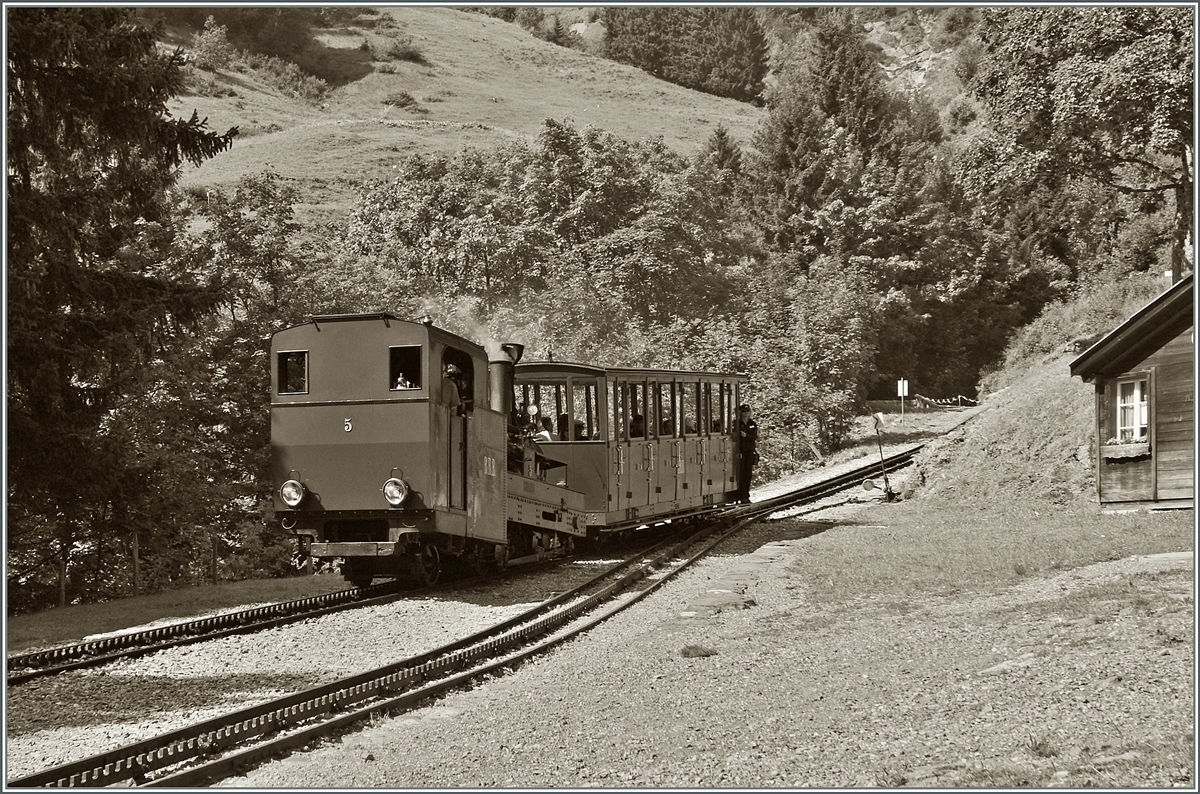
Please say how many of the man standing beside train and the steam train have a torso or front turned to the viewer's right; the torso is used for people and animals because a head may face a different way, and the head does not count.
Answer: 0

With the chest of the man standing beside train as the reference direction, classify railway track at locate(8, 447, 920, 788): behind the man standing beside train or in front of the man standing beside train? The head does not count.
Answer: in front

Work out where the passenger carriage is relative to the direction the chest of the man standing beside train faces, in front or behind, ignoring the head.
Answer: in front

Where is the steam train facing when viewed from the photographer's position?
facing the viewer and to the left of the viewer

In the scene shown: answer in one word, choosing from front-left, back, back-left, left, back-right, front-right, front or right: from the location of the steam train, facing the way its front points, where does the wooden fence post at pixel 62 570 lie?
right

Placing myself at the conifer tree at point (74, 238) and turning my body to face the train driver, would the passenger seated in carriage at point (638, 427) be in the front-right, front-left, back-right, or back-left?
front-left

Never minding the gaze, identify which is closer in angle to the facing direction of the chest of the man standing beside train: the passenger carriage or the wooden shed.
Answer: the passenger carriage

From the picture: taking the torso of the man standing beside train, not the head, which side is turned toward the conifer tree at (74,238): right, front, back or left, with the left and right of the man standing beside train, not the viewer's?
front

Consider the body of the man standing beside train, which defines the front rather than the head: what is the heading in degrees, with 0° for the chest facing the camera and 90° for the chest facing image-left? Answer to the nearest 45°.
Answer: approximately 45°

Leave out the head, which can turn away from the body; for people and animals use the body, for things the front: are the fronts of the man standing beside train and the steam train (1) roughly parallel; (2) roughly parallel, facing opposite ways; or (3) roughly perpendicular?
roughly parallel

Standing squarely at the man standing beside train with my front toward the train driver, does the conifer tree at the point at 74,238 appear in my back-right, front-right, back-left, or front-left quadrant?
front-right

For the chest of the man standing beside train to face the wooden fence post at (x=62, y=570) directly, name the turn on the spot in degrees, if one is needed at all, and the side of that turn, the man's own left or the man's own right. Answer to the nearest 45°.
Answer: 0° — they already face it
